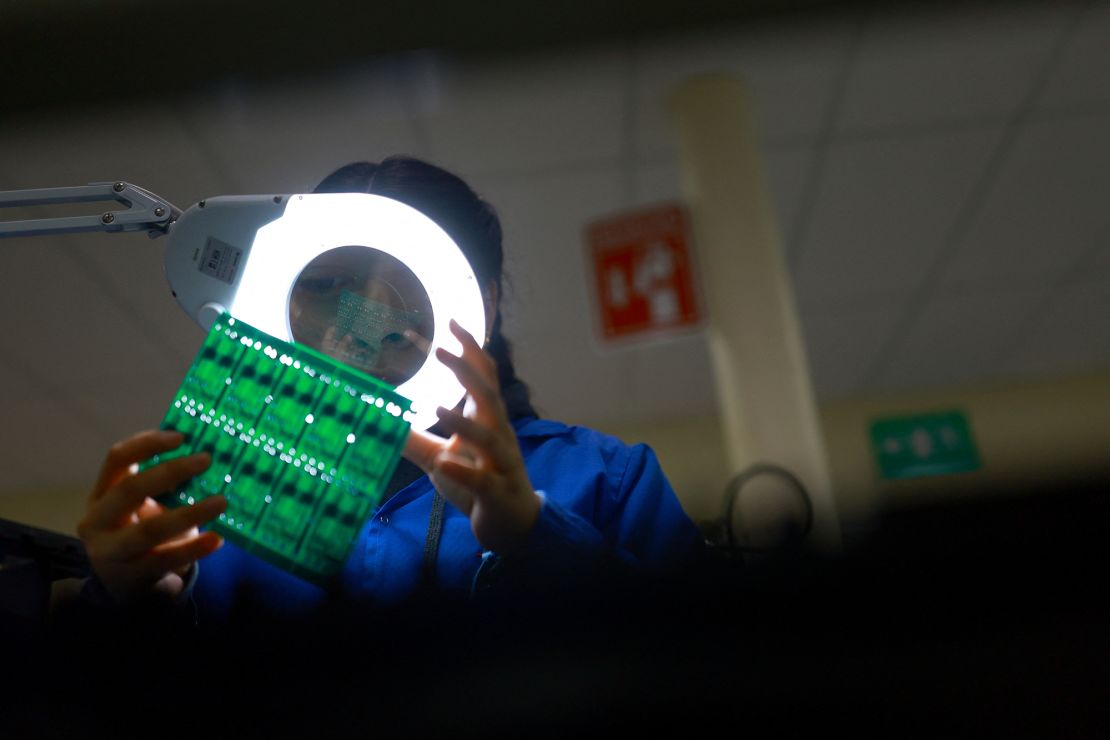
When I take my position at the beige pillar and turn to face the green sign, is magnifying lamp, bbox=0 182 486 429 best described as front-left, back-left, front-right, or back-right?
back-right

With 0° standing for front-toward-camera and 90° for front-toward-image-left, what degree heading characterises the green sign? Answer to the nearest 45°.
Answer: approximately 0°

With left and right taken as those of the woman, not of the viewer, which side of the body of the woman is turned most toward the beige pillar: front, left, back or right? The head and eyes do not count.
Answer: back

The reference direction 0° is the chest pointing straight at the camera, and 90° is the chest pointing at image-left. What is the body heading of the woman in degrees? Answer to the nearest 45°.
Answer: approximately 45°

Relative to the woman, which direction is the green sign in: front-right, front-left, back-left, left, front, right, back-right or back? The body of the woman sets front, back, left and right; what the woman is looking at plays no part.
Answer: back

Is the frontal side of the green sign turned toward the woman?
yes
